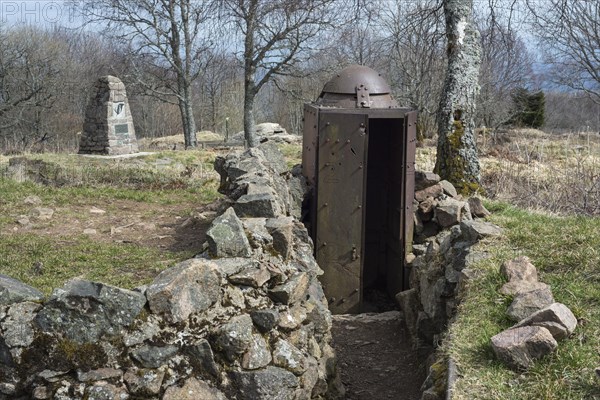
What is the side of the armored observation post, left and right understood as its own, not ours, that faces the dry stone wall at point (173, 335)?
front

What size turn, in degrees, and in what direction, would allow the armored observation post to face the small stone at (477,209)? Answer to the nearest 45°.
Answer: approximately 90° to its left

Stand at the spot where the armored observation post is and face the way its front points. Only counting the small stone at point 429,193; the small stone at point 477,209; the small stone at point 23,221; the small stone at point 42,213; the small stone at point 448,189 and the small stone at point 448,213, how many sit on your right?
2

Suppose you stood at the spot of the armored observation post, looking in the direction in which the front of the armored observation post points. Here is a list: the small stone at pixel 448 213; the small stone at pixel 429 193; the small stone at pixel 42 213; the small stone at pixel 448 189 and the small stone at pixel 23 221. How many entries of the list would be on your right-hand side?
2

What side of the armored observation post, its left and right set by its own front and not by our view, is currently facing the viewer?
front

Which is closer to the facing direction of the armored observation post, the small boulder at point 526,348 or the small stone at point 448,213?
the small boulder

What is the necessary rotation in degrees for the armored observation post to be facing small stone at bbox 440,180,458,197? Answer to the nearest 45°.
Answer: approximately 135° to its left

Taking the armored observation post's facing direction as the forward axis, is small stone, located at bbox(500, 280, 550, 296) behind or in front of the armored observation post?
in front

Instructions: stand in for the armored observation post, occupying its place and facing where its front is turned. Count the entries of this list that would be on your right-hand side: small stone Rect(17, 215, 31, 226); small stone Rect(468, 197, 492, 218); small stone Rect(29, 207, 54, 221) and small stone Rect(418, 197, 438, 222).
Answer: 2

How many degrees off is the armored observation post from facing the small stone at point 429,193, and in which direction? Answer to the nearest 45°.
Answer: approximately 135° to its left

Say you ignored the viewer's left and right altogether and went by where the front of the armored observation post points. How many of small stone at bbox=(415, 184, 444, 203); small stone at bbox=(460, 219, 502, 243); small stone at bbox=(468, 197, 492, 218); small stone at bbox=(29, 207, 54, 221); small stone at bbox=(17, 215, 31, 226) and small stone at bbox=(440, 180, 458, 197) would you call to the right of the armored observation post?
2

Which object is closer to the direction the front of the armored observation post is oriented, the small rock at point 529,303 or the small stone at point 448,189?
the small rock

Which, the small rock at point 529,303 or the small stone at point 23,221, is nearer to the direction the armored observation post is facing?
the small rock

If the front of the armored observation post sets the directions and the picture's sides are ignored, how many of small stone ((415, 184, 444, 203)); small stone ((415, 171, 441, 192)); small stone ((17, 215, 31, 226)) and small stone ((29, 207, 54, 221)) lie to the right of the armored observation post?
2

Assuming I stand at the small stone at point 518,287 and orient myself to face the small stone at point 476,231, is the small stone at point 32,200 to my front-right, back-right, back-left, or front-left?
front-left

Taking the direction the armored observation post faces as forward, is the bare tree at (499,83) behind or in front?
behind

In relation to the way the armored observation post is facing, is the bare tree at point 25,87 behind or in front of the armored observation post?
behind
